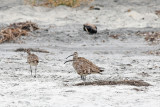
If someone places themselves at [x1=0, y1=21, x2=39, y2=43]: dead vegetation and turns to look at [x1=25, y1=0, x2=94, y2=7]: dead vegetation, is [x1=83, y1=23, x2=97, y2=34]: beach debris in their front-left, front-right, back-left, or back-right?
front-right

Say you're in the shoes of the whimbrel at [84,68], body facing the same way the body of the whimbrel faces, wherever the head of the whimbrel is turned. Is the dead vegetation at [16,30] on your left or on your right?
on your right

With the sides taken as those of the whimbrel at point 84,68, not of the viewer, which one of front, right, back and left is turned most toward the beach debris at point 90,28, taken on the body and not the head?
right

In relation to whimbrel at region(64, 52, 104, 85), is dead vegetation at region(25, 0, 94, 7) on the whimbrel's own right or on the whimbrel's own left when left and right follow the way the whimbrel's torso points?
on the whimbrel's own right

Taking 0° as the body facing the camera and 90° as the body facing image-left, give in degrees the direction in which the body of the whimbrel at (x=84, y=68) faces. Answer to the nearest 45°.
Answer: approximately 90°

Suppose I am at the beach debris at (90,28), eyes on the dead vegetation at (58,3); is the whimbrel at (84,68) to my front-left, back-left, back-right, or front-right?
back-left
